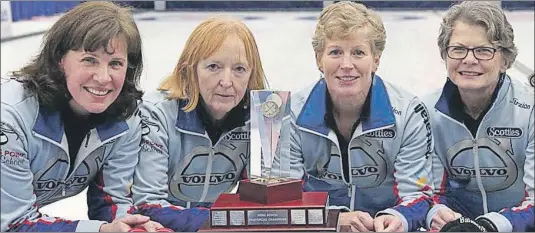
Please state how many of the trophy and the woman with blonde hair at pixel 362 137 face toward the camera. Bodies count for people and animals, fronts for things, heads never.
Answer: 2

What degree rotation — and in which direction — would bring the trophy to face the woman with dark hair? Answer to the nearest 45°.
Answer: approximately 90° to its right

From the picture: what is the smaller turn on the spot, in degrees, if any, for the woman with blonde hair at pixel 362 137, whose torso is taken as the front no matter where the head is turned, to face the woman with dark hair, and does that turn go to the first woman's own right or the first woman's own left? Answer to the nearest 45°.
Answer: approximately 90° to the first woman's own right

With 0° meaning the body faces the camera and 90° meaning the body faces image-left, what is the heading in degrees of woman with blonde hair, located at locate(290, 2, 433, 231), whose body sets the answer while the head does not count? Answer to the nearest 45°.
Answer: approximately 0°
